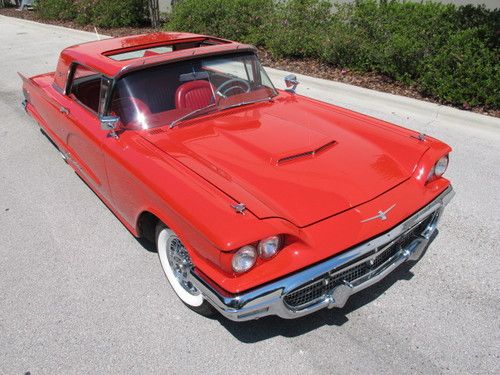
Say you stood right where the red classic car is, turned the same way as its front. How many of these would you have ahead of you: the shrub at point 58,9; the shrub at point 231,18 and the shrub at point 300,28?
0

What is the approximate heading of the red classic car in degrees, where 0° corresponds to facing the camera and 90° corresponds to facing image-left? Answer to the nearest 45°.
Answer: approximately 315°

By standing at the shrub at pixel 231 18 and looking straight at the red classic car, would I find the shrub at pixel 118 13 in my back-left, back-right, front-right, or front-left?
back-right

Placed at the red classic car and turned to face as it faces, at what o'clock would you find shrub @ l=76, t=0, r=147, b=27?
The shrub is roughly at 7 o'clock from the red classic car.

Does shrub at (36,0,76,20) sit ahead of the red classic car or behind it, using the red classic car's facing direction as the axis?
behind

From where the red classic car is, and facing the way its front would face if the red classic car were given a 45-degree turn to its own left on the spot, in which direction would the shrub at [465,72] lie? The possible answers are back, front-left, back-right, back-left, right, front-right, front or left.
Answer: front-left

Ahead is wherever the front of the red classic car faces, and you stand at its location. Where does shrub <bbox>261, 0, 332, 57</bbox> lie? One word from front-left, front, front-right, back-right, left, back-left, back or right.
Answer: back-left

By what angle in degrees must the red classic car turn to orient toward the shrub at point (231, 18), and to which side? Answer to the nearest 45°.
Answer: approximately 135° to its left

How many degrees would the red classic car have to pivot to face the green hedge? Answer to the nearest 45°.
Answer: approximately 90° to its left
